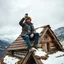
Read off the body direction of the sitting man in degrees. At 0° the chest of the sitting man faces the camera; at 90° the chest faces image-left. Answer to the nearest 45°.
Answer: approximately 315°

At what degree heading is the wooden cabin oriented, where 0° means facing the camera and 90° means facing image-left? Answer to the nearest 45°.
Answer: approximately 0°
